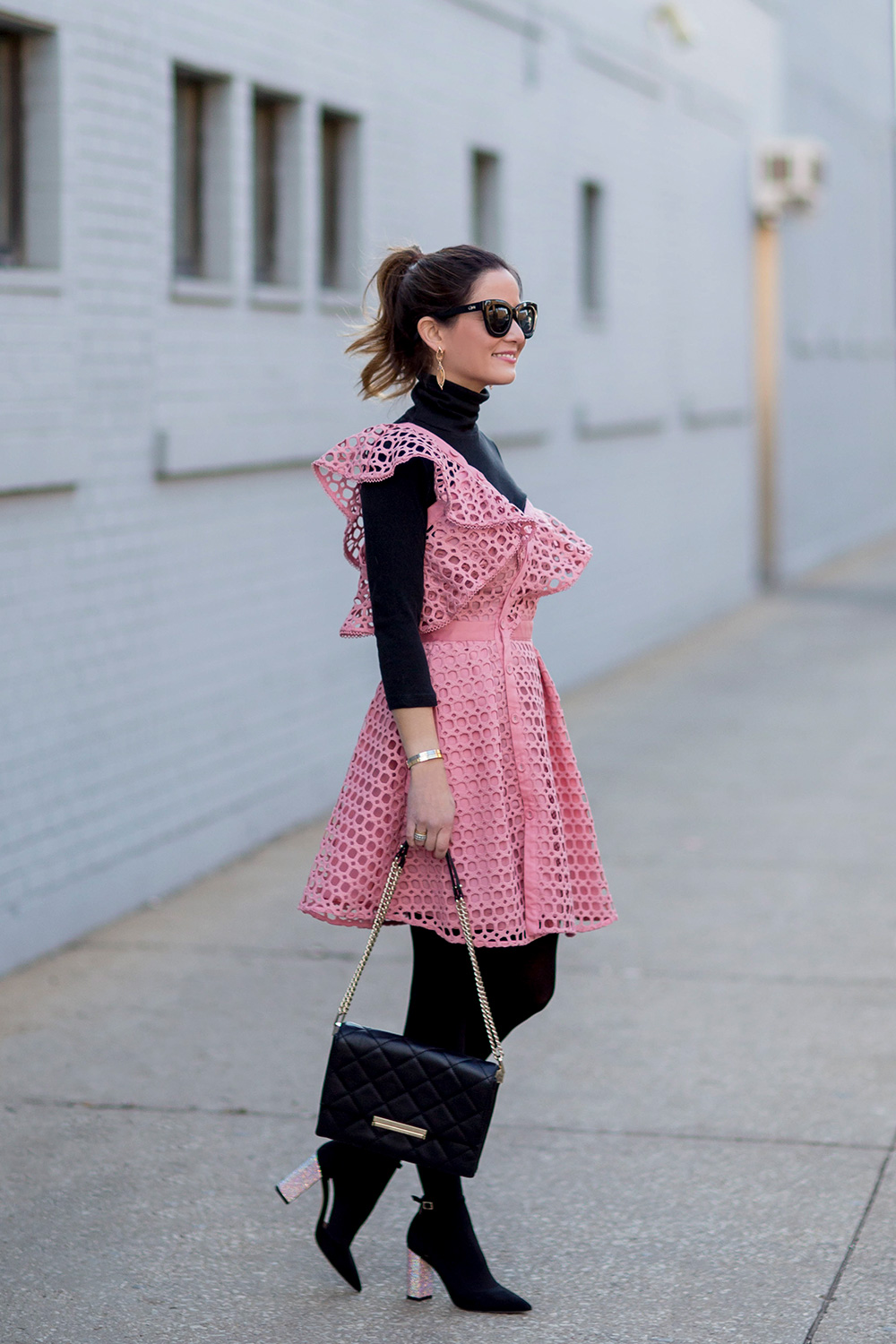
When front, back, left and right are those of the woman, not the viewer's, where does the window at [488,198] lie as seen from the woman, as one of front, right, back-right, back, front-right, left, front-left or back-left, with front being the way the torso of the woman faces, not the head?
back-left

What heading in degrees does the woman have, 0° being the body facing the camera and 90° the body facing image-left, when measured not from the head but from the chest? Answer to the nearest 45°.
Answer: approximately 315°

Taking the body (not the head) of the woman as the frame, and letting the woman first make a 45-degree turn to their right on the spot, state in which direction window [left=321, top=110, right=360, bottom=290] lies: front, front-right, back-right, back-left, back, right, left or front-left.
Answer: back

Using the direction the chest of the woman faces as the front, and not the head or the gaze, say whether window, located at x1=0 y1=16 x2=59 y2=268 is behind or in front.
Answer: behind

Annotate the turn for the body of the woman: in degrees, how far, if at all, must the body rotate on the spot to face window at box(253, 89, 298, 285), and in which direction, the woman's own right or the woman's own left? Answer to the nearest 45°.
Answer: approximately 135° to the woman's own left

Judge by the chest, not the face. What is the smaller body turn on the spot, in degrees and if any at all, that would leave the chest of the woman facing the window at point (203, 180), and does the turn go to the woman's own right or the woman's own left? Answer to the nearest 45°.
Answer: approximately 135° to the woman's own left
